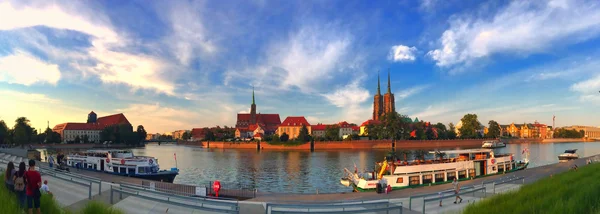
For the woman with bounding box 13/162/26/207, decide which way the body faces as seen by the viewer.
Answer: away from the camera

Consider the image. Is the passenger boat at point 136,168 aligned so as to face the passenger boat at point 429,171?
yes

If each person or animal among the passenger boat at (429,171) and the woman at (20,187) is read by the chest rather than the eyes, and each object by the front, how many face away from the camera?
1

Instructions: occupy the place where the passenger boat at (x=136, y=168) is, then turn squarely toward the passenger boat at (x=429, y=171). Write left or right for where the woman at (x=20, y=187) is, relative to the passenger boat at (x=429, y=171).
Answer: right

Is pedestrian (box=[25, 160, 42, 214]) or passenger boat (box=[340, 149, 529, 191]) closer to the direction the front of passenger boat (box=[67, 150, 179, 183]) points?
the passenger boat

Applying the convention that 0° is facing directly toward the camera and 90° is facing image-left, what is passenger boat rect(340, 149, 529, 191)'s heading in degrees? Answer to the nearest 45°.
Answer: approximately 45°

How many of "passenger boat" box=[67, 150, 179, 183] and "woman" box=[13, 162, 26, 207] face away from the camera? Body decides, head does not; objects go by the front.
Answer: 1

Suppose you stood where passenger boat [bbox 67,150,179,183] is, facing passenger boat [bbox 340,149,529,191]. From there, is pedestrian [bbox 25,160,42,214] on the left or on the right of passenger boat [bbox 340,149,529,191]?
right

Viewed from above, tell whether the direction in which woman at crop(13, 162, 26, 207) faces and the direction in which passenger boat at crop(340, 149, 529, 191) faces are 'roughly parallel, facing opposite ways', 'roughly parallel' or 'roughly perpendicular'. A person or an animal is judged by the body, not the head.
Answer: roughly perpendicular

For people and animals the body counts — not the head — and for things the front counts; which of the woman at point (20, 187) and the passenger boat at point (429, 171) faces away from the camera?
the woman
